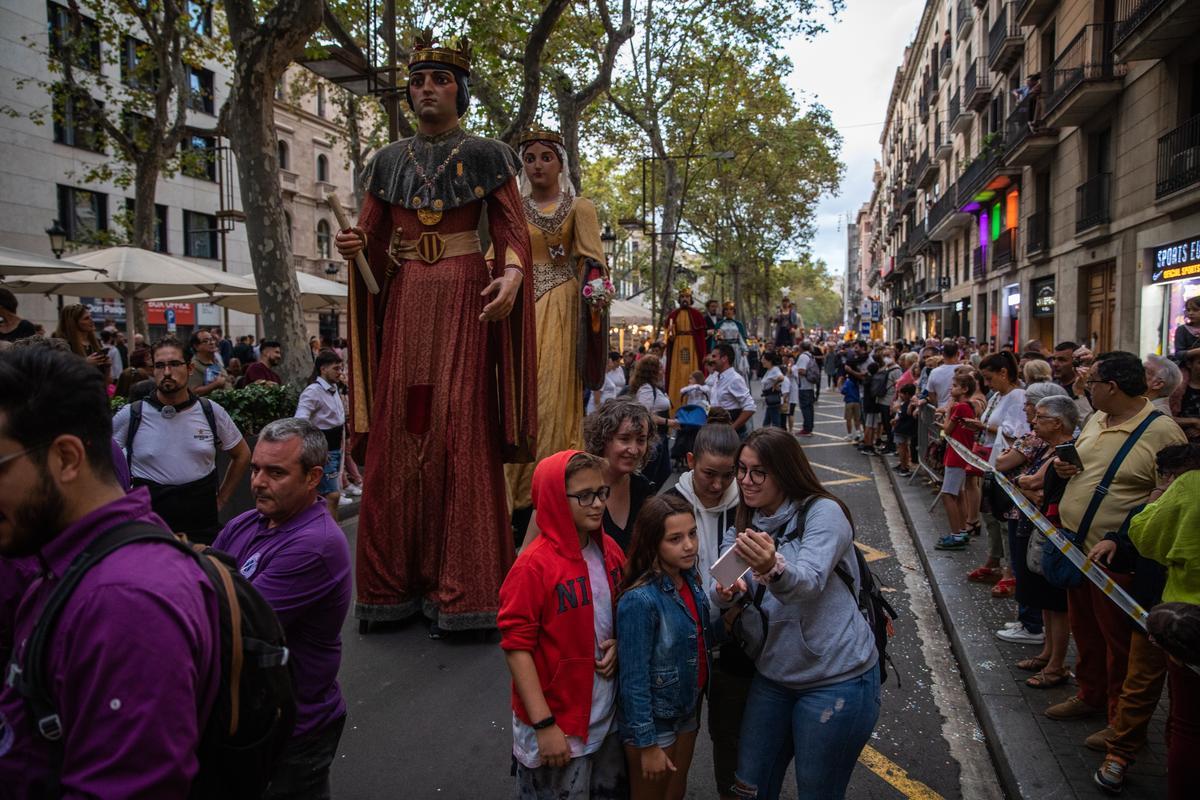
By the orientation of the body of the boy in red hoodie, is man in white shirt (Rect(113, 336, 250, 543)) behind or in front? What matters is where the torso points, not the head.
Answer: behind

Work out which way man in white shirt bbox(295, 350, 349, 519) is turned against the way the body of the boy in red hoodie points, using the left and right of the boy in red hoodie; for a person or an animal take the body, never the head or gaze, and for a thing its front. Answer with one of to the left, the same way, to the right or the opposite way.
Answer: the same way

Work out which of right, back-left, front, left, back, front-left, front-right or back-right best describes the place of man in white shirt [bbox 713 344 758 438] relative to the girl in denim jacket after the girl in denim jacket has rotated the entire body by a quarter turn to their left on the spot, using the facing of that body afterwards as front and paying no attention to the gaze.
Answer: front-left

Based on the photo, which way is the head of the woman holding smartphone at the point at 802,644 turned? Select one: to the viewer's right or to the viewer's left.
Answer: to the viewer's left

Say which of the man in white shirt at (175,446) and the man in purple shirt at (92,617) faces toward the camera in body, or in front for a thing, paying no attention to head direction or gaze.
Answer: the man in white shirt

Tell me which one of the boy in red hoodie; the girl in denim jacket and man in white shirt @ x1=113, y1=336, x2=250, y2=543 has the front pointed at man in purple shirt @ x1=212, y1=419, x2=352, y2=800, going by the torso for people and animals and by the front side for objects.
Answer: the man in white shirt

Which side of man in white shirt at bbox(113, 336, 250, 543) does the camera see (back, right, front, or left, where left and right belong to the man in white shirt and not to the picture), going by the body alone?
front

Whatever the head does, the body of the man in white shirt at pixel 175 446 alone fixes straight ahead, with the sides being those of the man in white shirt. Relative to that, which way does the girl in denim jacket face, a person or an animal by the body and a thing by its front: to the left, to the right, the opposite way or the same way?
the same way

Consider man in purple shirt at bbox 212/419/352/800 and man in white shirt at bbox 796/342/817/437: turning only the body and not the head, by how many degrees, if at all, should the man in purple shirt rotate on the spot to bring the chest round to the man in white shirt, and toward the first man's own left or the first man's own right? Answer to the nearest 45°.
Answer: approximately 180°

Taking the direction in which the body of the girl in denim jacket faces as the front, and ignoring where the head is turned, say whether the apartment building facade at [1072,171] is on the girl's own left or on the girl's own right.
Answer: on the girl's own left

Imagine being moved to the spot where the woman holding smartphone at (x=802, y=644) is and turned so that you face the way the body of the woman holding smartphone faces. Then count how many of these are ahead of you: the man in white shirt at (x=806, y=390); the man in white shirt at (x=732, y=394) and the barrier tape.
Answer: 0

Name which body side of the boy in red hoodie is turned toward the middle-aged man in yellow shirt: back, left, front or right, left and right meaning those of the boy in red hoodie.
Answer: left

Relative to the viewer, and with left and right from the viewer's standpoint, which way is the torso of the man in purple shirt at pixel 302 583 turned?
facing the viewer and to the left of the viewer

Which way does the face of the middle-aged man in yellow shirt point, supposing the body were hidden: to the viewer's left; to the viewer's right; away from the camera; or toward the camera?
to the viewer's left

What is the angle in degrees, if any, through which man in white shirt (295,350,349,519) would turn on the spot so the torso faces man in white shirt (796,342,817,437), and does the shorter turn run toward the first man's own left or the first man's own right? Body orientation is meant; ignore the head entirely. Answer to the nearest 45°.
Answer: approximately 90° to the first man's own left

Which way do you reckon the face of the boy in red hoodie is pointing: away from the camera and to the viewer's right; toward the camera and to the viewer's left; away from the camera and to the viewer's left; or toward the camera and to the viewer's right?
toward the camera and to the viewer's right

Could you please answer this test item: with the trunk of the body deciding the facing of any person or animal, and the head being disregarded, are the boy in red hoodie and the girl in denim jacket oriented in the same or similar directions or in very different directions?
same or similar directions
